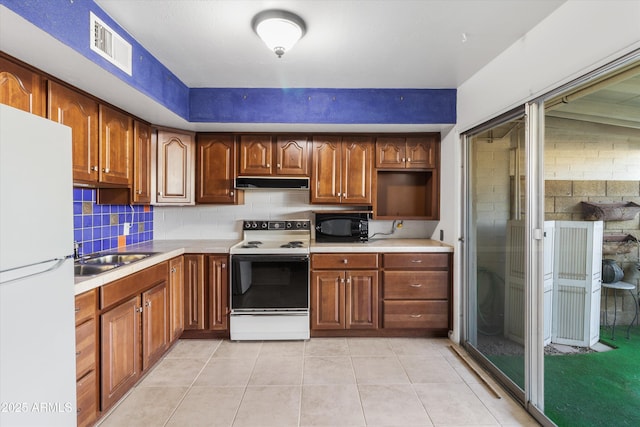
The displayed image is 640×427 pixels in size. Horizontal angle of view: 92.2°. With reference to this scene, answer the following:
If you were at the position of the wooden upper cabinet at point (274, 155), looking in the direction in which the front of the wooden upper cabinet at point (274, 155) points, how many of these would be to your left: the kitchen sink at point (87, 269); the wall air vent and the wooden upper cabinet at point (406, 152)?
1

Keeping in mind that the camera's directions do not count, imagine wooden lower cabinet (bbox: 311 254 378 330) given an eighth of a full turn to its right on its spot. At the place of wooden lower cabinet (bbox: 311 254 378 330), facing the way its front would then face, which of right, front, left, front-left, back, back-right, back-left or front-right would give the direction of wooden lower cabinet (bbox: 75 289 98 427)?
front

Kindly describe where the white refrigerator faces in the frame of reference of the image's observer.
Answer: facing the viewer and to the right of the viewer

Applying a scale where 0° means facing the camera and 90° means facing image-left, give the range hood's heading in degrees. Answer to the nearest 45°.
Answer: approximately 0°

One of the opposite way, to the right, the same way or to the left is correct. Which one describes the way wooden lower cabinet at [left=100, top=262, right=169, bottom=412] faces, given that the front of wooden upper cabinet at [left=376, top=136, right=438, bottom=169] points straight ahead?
to the left

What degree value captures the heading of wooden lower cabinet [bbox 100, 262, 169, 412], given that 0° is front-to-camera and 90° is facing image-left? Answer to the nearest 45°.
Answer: approximately 315°

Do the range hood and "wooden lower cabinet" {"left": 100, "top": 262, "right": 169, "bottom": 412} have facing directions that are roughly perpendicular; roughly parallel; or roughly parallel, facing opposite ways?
roughly perpendicular

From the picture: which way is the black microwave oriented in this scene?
toward the camera

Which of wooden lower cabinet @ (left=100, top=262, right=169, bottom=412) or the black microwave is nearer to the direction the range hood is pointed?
the wooden lower cabinet

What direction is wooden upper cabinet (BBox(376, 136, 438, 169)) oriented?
toward the camera

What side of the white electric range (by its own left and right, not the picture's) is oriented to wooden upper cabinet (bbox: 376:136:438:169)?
left

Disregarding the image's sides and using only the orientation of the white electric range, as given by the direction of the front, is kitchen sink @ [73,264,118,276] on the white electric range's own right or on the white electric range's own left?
on the white electric range's own right

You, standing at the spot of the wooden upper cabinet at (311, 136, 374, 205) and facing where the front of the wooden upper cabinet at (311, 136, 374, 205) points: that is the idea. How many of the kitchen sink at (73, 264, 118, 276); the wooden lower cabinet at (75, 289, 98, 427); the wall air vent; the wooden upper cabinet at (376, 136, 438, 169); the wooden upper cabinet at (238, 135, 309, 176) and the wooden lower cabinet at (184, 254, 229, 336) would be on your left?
1

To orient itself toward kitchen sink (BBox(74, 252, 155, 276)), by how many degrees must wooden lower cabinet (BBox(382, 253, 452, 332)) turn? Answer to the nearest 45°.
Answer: approximately 45° to its right
